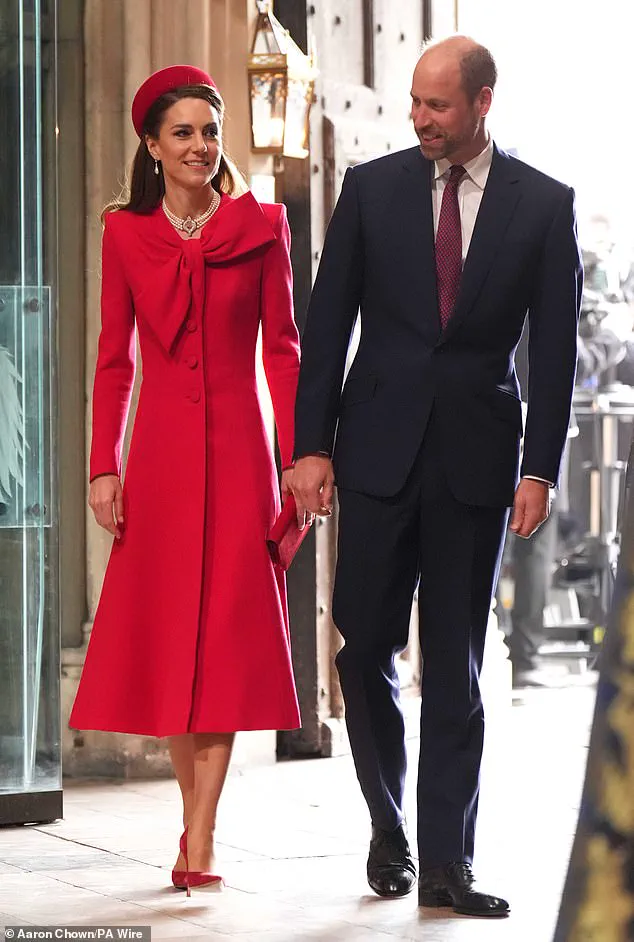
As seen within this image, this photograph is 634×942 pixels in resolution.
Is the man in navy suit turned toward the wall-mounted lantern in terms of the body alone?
no

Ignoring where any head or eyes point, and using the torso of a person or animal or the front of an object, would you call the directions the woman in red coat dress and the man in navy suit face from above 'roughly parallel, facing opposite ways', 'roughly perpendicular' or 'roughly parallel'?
roughly parallel

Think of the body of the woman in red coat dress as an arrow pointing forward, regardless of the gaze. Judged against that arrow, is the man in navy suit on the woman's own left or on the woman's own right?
on the woman's own left

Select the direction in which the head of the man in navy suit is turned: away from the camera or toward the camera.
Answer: toward the camera

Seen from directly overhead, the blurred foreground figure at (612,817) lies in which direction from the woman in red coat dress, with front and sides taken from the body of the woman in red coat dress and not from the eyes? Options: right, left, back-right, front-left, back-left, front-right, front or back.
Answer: front

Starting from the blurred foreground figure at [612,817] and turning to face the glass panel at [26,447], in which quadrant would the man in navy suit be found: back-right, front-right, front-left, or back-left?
front-right

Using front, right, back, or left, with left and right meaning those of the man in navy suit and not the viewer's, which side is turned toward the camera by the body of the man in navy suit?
front

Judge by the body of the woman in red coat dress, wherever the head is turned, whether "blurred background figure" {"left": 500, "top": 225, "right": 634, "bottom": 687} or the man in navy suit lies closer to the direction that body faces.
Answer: the man in navy suit

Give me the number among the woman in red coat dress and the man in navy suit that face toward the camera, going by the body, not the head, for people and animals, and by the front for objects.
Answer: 2

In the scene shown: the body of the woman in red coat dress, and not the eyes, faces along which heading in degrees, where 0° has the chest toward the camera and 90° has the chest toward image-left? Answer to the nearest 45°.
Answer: approximately 0°

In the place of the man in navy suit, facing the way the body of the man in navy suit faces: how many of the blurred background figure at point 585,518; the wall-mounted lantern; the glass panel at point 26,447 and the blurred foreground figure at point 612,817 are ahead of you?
1

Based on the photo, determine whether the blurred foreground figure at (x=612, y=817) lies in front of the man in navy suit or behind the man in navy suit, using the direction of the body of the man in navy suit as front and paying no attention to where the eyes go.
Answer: in front
